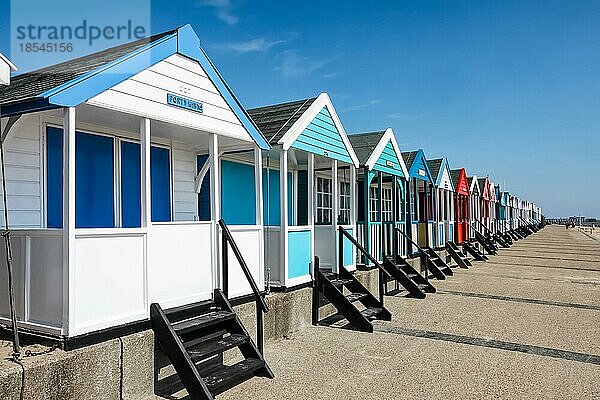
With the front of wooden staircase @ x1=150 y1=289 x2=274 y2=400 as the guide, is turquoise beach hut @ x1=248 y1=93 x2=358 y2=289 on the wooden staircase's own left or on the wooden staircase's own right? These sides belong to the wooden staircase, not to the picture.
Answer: on the wooden staircase's own left

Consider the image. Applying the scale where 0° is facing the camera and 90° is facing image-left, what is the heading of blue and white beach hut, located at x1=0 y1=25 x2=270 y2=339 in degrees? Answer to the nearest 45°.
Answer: approximately 315°

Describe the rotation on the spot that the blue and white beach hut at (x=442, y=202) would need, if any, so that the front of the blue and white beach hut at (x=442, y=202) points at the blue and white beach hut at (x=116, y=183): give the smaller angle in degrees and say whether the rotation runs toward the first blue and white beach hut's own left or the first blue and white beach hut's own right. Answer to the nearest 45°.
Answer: approximately 45° to the first blue and white beach hut's own right

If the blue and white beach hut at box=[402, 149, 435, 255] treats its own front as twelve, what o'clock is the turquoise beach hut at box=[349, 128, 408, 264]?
The turquoise beach hut is roughly at 2 o'clock from the blue and white beach hut.

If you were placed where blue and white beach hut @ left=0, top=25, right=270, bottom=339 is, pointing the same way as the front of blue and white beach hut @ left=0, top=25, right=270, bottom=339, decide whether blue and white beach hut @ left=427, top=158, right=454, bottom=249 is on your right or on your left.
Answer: on your left

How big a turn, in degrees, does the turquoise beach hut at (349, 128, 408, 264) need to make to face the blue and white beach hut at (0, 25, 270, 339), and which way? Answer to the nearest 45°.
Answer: approximately 45° to its right

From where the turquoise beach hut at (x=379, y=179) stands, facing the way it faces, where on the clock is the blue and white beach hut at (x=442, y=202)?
The blue and white beach hut is roughly at 8 o'clock from the turquoise beach hut.

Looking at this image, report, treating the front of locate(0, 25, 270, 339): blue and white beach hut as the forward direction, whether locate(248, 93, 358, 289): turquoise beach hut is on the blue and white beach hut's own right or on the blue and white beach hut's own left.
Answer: on the blue and white beach hut's own left

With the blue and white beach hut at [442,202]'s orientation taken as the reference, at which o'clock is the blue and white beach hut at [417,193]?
the blue and white beach hut at [417,193] is roughly at 2 o'clock from the blue and white beach hut at [442,202].

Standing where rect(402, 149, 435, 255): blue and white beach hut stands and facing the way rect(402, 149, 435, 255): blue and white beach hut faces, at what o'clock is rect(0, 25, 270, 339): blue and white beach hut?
rect(0, 25, 270, 339): blue and white beach hut is roughly at 2 o'clock from rect(402, 149, 435, 255): blue and white beach hut.
